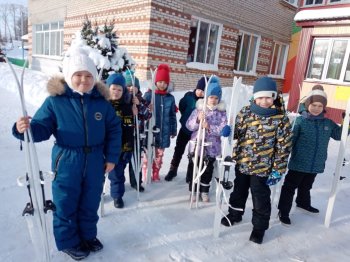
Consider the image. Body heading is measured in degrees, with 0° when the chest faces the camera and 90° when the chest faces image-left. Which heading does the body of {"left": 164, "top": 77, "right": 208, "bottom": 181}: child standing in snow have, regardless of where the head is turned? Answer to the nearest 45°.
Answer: approximately 315°

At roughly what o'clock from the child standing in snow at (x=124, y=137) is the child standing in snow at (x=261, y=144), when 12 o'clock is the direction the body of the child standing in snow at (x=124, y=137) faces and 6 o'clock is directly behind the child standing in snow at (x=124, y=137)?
the child standing in snow at (x=261, y=144) is roughly at 10 o'clock from the child standing in snow at (x=124, y=137).

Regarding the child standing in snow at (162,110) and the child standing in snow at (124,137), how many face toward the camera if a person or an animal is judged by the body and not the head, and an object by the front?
2

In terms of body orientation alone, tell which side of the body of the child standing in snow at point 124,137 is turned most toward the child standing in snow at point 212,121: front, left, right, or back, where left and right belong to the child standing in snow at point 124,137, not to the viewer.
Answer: left

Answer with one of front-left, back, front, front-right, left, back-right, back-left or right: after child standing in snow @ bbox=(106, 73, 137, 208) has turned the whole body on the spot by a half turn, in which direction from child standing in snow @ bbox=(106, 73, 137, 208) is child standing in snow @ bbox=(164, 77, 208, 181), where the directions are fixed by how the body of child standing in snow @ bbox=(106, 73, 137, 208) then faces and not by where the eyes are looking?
front-right

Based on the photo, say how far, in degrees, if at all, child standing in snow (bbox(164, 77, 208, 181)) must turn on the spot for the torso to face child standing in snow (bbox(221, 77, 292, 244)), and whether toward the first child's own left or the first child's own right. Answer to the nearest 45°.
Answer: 0° — they already face them

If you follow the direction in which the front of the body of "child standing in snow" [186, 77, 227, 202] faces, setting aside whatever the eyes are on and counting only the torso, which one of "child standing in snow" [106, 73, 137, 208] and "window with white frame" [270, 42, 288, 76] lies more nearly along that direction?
the child standing in snow
